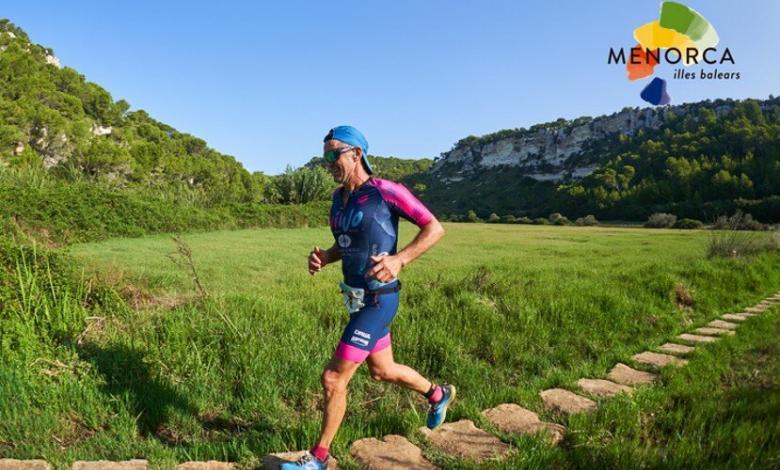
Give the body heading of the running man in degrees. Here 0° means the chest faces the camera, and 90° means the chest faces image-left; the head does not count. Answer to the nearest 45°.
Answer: approximately 45°

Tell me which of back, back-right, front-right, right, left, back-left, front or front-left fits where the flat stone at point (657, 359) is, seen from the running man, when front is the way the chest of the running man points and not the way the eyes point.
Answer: back

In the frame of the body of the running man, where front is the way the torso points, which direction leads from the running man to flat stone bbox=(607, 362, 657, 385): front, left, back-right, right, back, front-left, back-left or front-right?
back

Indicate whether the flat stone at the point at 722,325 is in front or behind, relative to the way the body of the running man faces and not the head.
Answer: behind

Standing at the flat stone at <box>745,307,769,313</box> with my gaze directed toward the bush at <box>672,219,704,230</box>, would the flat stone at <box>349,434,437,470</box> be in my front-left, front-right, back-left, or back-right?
back-left

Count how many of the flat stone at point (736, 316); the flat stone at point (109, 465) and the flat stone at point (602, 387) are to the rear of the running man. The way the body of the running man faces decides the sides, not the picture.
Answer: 2

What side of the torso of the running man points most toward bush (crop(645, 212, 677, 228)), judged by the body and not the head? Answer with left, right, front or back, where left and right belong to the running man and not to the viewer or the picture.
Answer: back

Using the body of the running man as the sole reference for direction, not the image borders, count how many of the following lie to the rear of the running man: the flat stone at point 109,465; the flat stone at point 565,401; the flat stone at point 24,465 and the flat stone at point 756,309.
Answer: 2

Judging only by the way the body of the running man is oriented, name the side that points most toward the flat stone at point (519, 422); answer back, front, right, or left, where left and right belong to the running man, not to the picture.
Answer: back

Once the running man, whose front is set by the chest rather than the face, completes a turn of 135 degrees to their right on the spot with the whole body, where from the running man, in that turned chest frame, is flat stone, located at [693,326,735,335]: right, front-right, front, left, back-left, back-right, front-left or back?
front-right

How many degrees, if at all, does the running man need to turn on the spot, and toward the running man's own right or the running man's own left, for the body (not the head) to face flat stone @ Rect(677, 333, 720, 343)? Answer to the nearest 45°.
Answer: approximately 180°

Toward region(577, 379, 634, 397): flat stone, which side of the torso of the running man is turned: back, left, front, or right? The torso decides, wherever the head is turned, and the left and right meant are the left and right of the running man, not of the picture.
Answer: back
